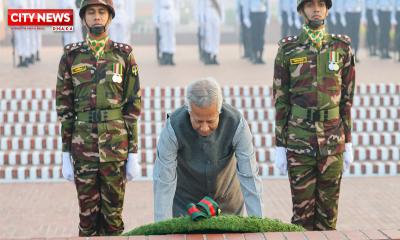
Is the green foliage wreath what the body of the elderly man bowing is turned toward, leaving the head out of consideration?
yes

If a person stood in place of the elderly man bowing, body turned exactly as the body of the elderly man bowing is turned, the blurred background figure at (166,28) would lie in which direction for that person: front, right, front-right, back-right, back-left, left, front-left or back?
back

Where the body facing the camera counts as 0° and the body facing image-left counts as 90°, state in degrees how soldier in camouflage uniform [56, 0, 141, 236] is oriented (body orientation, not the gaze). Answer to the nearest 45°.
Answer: approximately 0°

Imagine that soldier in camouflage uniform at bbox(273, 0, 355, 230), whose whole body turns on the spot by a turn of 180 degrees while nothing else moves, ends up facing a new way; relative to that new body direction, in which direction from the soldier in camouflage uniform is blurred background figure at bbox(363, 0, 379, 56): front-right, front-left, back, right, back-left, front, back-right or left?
front

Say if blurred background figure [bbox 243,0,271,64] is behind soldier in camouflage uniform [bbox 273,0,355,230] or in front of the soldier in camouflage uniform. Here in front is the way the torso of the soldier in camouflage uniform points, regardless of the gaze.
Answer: behind

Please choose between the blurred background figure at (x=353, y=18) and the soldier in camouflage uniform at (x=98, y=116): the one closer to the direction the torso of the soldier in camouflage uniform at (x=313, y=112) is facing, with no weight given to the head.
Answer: the soldier in camouflage uniform

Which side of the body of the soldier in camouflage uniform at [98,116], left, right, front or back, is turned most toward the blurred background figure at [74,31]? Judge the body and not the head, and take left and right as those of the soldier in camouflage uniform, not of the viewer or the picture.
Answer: back

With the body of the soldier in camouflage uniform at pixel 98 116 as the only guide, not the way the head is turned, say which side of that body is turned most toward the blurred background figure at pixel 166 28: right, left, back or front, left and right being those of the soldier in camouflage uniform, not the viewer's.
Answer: back

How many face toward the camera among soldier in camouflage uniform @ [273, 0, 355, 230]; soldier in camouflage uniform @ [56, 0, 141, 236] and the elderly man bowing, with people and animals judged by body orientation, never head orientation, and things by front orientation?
3

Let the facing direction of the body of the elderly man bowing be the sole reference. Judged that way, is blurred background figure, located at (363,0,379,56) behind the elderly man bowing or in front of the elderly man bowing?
behind
